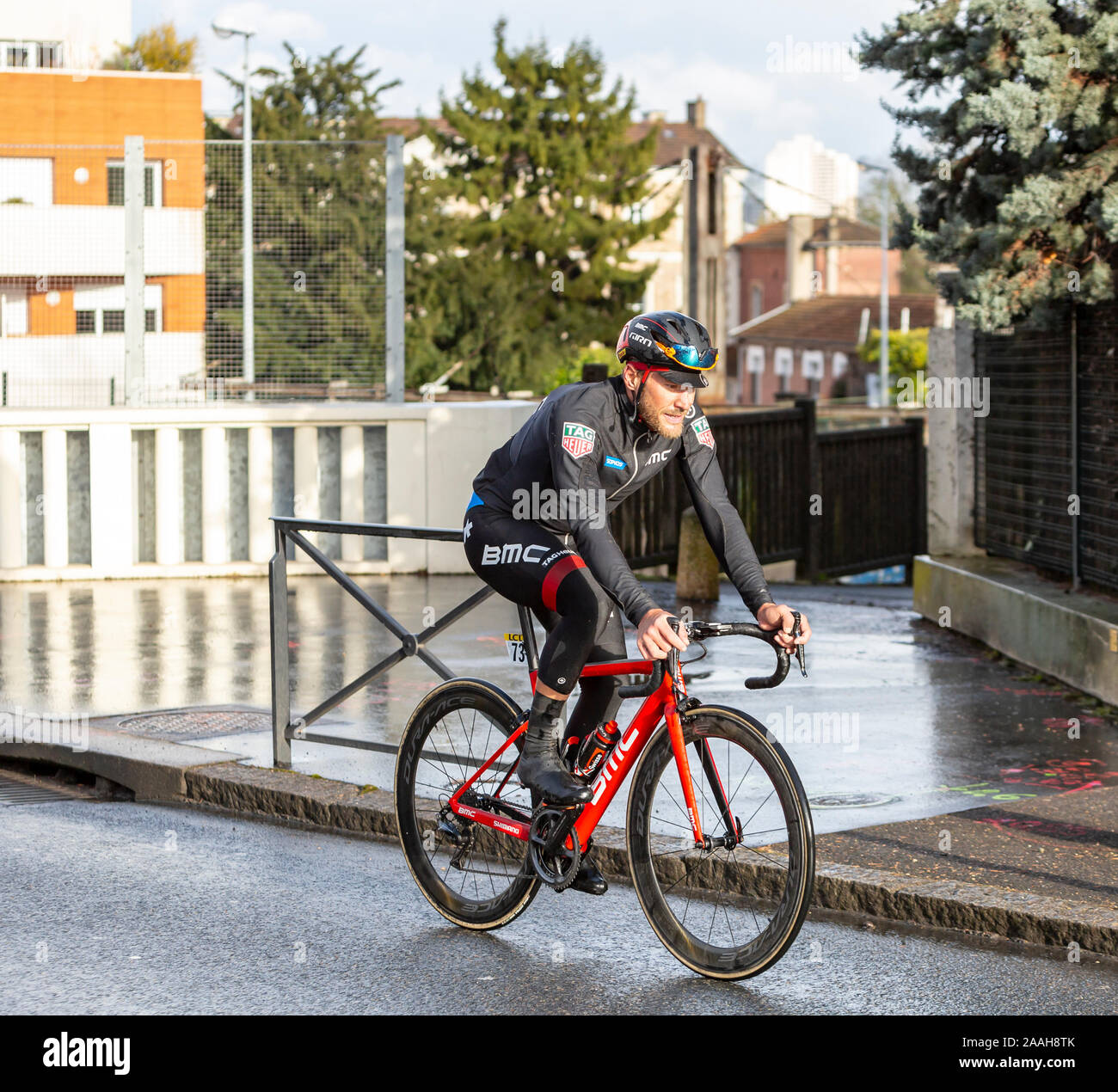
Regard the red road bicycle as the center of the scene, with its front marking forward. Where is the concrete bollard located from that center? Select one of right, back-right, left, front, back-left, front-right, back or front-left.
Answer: back-left

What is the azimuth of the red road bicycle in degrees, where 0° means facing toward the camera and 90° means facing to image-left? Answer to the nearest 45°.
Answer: approximately 315°

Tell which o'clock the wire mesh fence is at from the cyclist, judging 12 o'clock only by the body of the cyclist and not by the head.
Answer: The wire mesh fence is roughly at 7 o'clock from the cyclist.

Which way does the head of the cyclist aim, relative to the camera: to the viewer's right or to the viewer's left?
to the viewer's right

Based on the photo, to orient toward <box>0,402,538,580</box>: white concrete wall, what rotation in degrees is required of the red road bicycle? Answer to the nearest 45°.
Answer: approximately 135° to its left

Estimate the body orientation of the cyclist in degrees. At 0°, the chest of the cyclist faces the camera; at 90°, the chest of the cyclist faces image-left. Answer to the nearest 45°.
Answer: approximately 315°

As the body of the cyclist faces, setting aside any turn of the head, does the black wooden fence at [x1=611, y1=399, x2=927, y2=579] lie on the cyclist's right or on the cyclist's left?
on the cyclist's left

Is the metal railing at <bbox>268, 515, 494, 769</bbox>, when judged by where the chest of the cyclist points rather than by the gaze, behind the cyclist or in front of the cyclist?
behind

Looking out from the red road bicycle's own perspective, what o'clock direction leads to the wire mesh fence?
The wire mesh fence is roughly at 7 o'clock from the red road bicycle.
